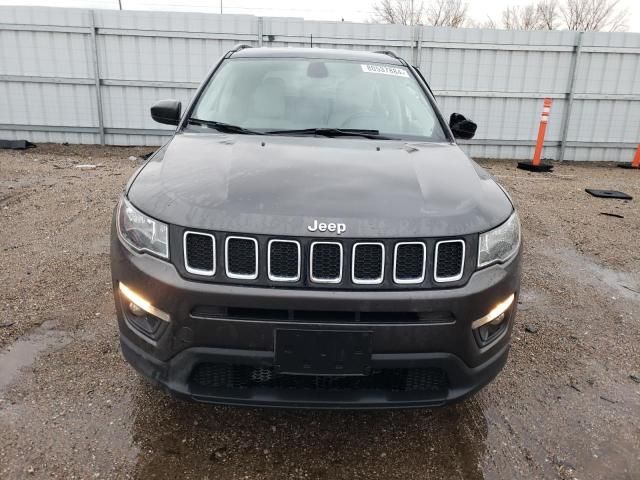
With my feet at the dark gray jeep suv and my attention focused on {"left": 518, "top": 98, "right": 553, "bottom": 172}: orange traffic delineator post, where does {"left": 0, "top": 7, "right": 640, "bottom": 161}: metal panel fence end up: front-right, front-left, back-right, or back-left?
front-left

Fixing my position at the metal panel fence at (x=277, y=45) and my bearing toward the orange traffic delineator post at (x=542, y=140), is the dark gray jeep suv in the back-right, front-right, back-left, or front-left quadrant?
front-right

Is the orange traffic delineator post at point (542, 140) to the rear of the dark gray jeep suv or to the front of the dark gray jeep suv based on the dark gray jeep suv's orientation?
to the rear

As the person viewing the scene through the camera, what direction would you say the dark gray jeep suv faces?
facing the viewer

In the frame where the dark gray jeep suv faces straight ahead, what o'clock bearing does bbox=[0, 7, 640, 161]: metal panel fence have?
The metal panel fence is roughly at 6 o'clock from the dark gray jeep suv.
